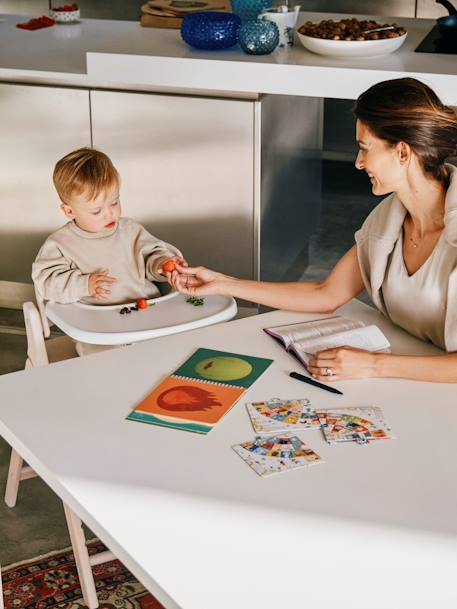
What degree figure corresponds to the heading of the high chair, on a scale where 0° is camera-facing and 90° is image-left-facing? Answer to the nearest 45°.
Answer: approximately 315°

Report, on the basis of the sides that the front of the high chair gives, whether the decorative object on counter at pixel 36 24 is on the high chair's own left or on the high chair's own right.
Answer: on the high chair's own left

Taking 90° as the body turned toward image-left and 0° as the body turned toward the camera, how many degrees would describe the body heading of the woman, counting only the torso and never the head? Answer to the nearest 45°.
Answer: approximately 45°

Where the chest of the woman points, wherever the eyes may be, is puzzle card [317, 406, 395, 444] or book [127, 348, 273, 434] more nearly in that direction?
the book

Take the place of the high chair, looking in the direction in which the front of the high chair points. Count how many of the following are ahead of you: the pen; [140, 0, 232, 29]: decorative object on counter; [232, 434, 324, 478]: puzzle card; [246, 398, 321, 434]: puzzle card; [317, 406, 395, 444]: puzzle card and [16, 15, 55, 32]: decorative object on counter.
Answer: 4

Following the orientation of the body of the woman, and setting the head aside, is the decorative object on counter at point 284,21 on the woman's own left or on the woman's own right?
on the woman's own right

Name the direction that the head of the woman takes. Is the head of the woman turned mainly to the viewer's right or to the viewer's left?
to the viewer's left

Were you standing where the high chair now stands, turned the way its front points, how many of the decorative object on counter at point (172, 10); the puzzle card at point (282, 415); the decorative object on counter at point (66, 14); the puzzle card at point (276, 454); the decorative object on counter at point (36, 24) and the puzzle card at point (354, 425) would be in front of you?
3

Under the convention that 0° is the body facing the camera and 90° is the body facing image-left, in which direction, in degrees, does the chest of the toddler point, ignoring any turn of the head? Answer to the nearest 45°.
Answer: approximately 315°

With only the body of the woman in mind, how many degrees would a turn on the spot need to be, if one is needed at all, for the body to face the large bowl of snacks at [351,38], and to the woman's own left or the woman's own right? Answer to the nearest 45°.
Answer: approximately 135° to the woman's own right
